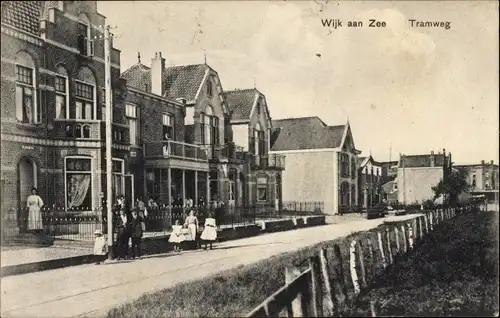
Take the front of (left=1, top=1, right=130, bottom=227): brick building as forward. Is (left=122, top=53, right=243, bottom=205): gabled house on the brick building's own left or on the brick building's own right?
on the brick building's own left

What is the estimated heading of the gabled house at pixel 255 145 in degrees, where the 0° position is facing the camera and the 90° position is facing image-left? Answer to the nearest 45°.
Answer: approximately 315°

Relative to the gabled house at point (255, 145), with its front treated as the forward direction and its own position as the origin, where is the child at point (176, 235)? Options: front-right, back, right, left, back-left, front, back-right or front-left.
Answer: front-right

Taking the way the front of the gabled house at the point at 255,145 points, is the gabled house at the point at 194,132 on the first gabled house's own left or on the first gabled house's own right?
on the first gabled house's own right

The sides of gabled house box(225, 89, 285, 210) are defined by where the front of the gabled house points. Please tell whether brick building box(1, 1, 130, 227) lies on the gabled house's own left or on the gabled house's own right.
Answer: on the gabled house's own right

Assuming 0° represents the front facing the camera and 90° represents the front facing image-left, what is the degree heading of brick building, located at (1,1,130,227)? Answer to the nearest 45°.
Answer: approximately 315°

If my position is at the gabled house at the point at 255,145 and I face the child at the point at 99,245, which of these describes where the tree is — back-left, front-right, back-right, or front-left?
back-left

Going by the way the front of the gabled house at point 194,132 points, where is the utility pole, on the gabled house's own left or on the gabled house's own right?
on the gabled house's own right
